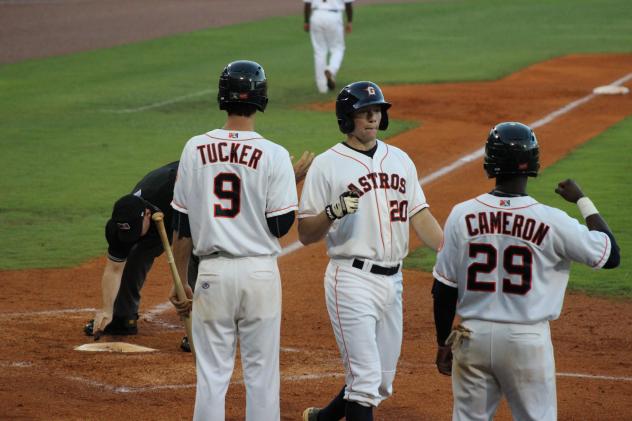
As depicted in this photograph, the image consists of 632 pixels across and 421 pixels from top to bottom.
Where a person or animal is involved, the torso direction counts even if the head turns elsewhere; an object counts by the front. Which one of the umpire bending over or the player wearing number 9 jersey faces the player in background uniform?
the player wearing number 9 jersey

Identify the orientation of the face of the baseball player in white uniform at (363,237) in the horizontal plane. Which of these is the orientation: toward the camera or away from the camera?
toward the camera

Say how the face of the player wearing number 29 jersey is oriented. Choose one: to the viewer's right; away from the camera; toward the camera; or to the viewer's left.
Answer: away from the camera

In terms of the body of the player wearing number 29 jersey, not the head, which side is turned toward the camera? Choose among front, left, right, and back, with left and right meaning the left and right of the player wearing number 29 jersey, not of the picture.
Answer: back

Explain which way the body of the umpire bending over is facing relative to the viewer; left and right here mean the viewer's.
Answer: facing the viewer and to the left of the viewer

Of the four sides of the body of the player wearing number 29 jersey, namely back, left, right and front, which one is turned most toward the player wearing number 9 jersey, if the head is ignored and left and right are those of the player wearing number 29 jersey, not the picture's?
left

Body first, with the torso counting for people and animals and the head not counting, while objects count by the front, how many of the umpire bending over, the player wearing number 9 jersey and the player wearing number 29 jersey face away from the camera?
2

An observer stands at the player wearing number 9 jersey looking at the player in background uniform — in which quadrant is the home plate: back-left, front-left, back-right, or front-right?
front-left

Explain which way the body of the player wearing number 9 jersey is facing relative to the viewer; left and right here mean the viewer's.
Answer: facing away from the viewer

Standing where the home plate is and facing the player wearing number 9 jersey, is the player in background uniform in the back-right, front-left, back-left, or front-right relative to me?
back-left

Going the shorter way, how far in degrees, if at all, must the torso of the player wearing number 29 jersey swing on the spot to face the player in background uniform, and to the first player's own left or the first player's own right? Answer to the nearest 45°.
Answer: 0° — they already face them

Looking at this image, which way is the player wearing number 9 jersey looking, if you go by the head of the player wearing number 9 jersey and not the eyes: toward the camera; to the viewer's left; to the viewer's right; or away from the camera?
away from the camera
